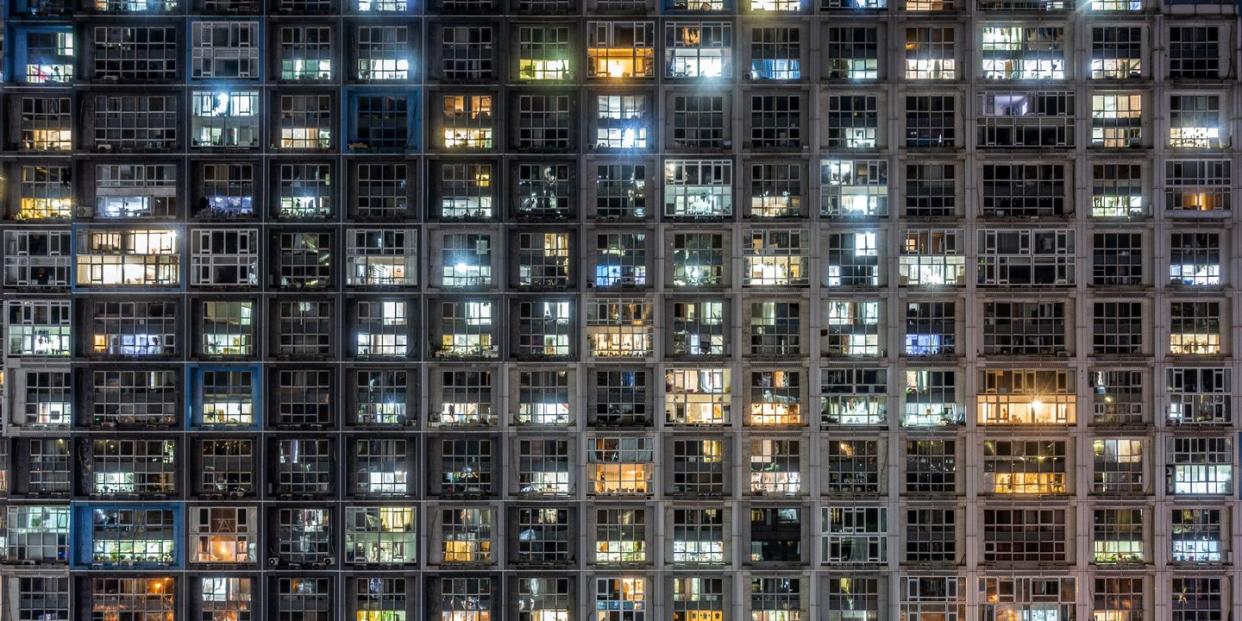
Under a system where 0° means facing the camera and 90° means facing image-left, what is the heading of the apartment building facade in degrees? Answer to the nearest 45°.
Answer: approximately 0°
